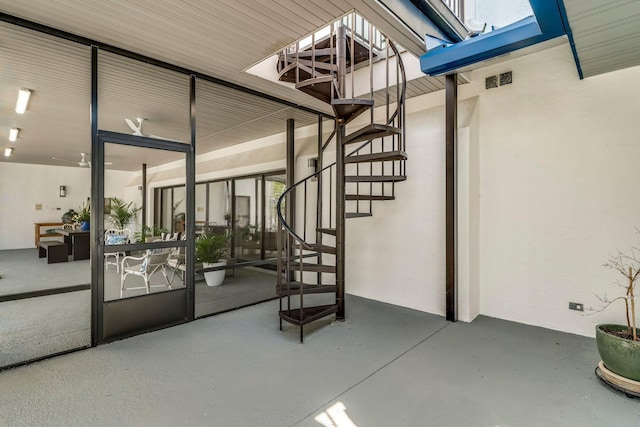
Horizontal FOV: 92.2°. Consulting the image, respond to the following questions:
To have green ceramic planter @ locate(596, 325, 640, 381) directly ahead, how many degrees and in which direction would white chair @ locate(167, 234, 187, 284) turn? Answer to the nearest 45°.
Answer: approximately 135° to its left

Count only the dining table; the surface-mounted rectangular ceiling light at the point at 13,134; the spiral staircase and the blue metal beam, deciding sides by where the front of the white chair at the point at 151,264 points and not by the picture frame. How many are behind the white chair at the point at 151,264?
2

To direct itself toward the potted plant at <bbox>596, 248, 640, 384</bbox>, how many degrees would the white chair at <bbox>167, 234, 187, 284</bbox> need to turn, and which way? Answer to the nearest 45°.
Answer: approximately 135° to its left

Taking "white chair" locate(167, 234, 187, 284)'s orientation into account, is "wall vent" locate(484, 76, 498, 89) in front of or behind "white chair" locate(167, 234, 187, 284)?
behind

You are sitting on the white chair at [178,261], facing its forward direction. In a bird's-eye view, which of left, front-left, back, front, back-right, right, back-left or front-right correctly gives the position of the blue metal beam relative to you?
back-left

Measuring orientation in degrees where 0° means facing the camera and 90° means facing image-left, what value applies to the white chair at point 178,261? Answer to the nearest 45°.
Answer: approximately 90°

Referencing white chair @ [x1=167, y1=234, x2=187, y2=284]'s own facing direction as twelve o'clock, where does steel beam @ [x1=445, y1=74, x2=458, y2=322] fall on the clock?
The steel beam is roughly at 7 o'clock from the white chair.

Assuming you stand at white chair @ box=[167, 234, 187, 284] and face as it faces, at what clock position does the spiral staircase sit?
The spiral staircase is roughly at 7 o'clock from the white chair.
